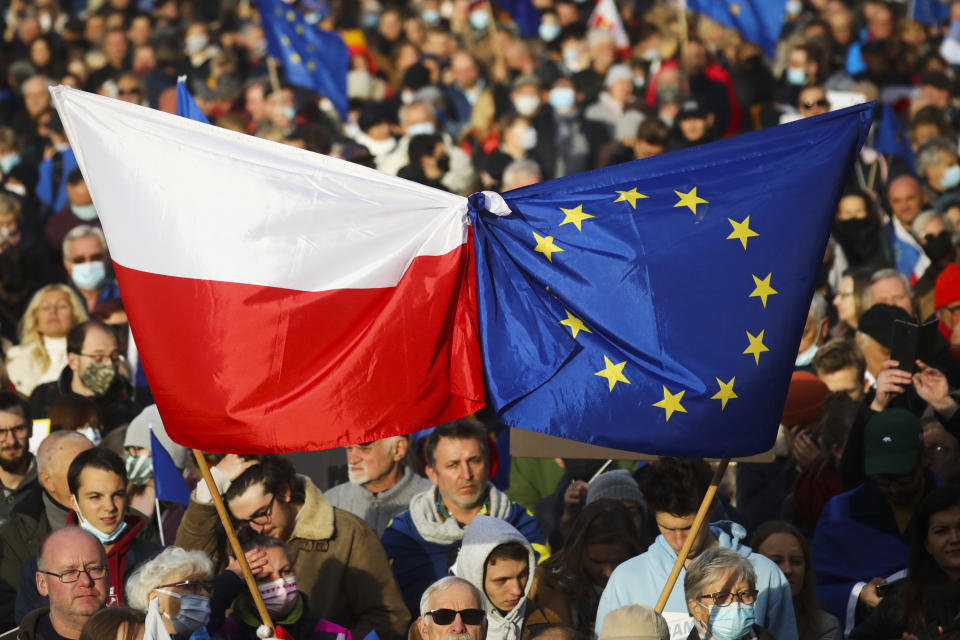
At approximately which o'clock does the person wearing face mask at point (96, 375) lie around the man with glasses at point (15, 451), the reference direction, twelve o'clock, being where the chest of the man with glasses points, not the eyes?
The person wearing face mask is roughly at 7 o'clock from the man with glasses.

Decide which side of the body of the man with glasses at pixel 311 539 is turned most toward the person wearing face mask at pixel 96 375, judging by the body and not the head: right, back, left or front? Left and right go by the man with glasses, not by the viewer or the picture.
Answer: right

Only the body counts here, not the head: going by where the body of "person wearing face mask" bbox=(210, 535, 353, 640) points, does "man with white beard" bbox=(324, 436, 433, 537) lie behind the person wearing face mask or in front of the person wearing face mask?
behind

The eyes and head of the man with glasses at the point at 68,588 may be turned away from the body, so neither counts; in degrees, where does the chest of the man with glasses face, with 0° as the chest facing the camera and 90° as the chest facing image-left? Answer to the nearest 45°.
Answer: approximately 315°

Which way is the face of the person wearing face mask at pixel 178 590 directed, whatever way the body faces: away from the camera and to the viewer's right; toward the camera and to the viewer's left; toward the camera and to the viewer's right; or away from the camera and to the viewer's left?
toward the camera and to the viewer's right

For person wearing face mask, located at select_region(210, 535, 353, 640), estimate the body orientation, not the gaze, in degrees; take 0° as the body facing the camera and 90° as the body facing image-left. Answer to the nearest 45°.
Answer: approximately 0°

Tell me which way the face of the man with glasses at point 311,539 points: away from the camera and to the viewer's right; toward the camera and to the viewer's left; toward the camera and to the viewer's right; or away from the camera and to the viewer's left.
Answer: toward the camera and to the viewer's left

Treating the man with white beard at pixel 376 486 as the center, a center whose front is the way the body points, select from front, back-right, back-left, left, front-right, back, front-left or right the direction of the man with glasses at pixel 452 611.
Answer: front-left
